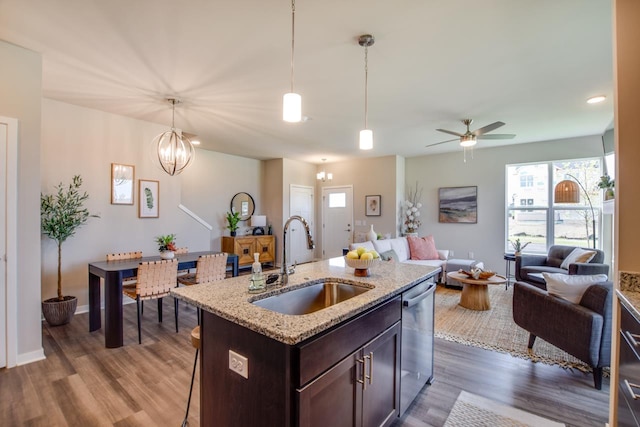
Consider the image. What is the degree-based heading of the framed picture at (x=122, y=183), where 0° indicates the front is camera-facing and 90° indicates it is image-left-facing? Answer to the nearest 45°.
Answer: approximately 315°

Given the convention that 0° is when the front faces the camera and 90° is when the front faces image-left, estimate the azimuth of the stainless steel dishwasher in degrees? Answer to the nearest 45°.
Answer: approximately 315°

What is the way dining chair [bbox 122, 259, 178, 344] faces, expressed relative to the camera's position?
facing away from the viewer and to the left of the viewer

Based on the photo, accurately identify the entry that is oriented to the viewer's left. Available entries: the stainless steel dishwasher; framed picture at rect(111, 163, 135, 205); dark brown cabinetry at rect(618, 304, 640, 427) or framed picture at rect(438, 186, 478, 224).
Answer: the dark brown cabinetry

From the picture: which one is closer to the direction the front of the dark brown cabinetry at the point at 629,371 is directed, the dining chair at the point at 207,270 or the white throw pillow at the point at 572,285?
the dining chair

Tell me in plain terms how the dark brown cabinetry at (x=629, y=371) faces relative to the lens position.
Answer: facing to the left of the viewer

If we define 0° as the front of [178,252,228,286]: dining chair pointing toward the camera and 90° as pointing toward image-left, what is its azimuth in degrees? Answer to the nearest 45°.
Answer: approximately 135°
